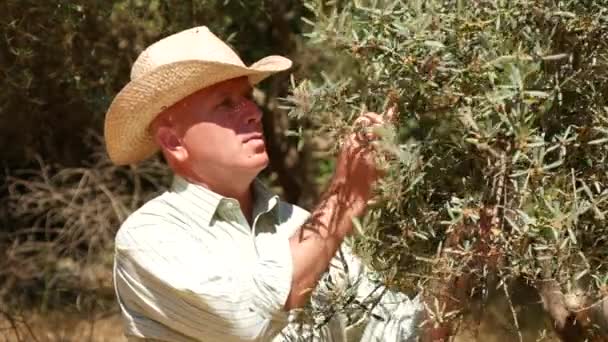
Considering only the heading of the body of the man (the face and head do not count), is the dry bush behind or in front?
behind

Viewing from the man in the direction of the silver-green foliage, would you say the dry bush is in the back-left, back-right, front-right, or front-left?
back-left

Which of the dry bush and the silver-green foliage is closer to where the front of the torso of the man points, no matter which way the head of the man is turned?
the silver-green foliage

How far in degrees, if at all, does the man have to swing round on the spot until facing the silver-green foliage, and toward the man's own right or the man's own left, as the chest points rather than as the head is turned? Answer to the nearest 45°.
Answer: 0° — they already face it

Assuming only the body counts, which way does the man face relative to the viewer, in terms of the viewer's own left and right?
facing the viewer and to the right of the viewer
